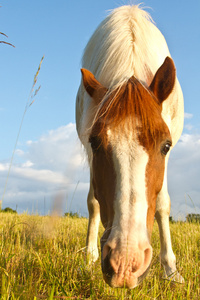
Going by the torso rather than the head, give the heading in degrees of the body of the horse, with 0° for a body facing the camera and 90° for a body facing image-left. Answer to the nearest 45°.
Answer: approximately 0°
